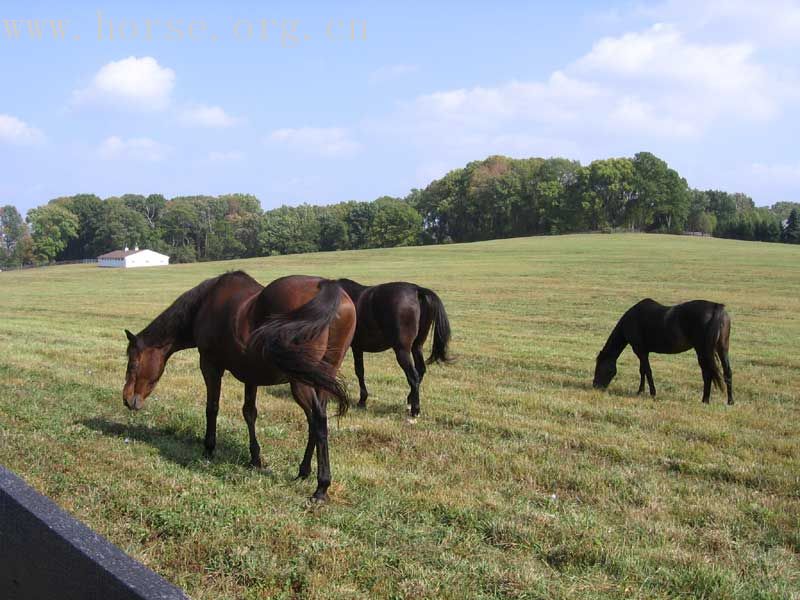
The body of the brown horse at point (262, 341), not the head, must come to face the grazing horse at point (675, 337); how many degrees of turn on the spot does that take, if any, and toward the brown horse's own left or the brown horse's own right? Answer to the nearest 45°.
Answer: approximately 90° to the brown horse's own right

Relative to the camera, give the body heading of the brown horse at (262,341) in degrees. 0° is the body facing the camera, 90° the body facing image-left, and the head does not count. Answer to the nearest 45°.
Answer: approximately 135°

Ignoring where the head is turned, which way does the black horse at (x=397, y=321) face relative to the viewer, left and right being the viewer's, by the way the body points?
facing away from the viewer and to the left of the viewer

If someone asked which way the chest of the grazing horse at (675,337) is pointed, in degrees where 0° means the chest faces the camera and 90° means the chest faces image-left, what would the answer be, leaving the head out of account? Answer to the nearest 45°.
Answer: approximately 135°

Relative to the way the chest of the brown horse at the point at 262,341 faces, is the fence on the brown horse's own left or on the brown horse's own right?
on the brown horse's own left

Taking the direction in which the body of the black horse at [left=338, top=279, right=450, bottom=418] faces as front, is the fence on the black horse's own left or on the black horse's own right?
on the black horse's own left
